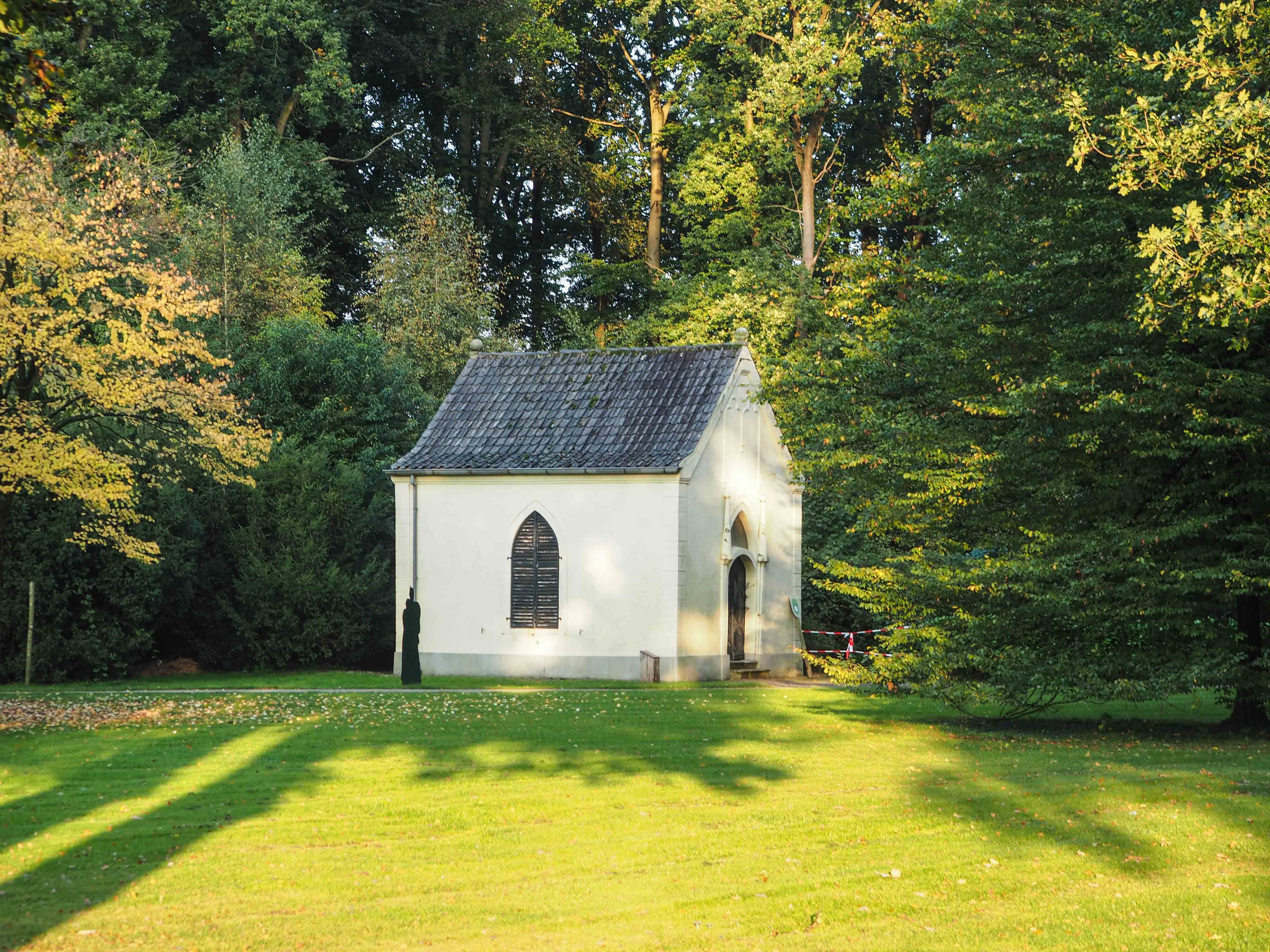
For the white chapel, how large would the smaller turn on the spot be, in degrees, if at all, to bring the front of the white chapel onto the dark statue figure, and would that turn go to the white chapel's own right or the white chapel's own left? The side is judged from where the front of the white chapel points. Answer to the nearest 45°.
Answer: approximately 90° to the white chapel's own right

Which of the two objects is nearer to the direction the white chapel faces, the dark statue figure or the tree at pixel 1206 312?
the tree

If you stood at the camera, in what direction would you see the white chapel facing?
facing the viewer and to the right of the viewer

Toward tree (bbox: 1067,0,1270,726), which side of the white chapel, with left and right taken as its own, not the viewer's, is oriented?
front

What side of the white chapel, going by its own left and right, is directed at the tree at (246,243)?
back

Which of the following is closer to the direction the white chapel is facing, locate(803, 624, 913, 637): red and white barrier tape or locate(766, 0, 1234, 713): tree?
the tree

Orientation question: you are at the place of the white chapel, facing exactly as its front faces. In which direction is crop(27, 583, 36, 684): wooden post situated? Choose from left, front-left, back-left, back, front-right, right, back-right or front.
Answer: back-right

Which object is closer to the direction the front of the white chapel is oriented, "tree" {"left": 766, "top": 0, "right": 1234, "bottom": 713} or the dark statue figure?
the tree

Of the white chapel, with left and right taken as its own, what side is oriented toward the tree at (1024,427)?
front
